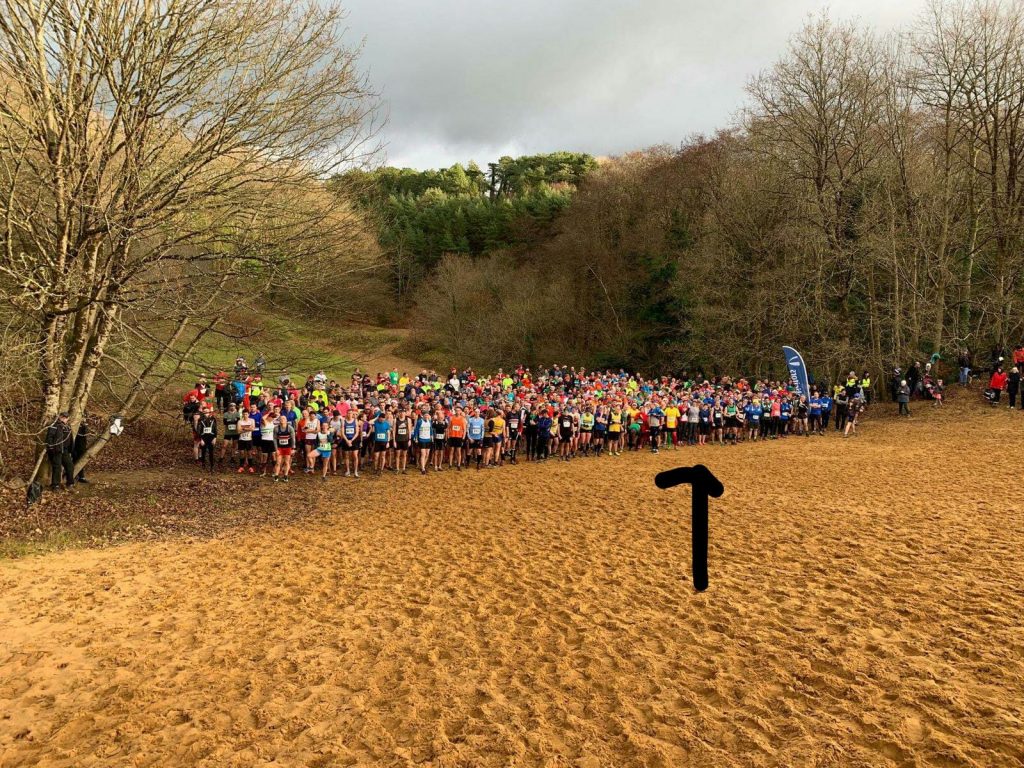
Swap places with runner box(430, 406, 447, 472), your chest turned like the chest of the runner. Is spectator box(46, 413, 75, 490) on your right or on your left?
on your right

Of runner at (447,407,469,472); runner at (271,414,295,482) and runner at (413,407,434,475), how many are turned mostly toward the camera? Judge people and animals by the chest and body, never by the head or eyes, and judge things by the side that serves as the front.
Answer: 3

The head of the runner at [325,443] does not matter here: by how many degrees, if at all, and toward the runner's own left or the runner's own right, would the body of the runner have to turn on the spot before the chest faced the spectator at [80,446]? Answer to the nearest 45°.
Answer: approximately 90° to the runner's own right

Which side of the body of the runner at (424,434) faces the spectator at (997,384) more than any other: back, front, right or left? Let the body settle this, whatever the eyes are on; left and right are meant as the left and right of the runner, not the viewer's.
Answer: left

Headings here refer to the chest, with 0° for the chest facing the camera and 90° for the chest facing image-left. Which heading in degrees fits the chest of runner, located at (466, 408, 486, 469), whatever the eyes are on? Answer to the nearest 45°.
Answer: approximately 0°

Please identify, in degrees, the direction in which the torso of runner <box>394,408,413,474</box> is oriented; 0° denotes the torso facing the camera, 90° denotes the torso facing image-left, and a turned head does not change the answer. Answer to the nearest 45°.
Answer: approximately 0°

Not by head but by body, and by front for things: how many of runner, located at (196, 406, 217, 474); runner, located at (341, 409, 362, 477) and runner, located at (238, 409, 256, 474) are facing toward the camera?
3

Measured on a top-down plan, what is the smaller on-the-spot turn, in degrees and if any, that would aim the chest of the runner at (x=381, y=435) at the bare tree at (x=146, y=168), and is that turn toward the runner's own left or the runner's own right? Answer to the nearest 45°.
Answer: approximately 45° to the runner's own right
